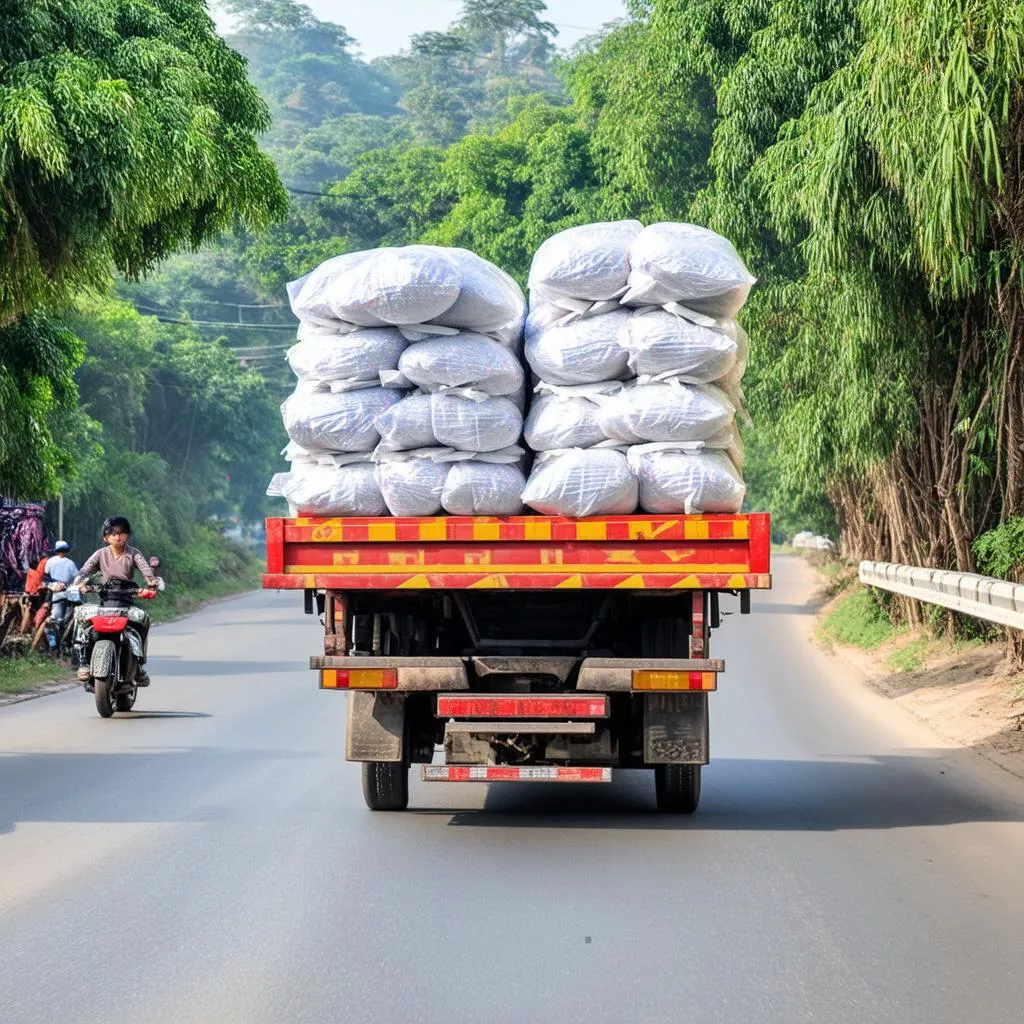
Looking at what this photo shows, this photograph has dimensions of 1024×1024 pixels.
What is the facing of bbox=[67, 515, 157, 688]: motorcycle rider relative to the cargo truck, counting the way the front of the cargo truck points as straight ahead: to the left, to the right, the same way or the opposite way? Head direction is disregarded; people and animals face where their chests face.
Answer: the opposite way

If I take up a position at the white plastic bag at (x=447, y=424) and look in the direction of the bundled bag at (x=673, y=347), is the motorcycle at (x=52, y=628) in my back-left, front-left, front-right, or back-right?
back-left

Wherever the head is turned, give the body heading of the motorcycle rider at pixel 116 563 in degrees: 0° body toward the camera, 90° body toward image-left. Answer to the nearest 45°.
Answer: approximately 0°

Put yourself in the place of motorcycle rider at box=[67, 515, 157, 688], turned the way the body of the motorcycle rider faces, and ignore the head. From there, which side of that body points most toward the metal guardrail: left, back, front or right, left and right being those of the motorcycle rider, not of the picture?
left

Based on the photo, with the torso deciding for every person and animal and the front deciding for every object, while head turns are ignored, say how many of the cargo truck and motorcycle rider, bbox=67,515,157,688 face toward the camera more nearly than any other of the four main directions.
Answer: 1

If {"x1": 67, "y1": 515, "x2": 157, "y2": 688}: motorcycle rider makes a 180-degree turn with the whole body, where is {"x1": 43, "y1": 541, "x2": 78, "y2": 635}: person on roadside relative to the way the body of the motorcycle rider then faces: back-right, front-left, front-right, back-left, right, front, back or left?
front

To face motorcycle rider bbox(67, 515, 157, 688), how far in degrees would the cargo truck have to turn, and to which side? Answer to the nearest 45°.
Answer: approximately 45° to its left

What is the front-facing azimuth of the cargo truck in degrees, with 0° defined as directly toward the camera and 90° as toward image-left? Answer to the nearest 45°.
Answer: approximately 180°
